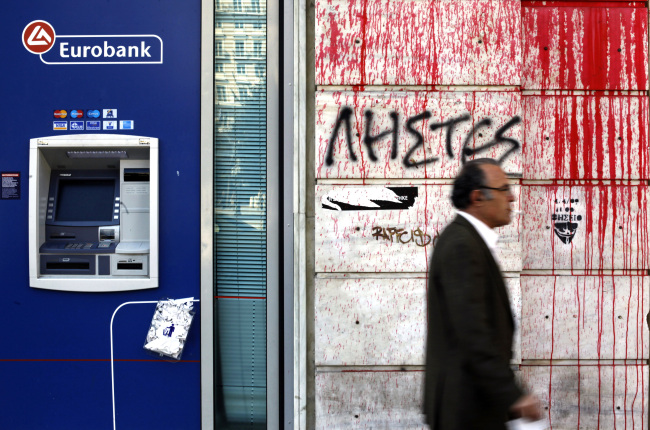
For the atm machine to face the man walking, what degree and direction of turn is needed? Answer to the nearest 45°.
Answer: approximately 45° to its left

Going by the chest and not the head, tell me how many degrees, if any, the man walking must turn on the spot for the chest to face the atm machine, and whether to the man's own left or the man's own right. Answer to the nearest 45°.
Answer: approximately 135° to the man's own left

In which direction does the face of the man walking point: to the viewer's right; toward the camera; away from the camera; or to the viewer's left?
to the viewer's right

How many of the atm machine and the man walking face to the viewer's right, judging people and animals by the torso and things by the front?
1

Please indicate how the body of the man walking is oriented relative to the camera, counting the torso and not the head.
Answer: to the viewer's right

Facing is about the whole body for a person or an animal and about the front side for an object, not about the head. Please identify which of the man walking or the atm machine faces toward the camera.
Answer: the atm machine

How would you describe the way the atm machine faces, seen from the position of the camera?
facing the viewer
